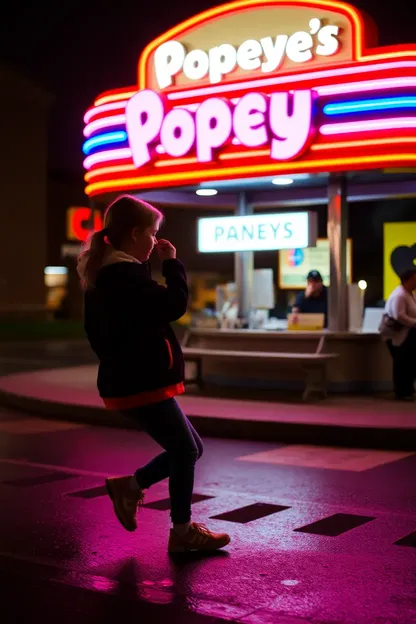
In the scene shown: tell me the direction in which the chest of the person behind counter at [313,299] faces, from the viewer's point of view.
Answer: toward the camera

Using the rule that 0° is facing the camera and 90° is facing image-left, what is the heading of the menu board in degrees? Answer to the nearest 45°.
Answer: approximately 0°

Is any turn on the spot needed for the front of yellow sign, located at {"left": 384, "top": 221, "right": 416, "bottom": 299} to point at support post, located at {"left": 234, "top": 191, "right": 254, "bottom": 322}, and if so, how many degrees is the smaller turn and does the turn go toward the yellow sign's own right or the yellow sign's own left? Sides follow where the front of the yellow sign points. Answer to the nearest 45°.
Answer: approximately 45° to the yellow sign's own right

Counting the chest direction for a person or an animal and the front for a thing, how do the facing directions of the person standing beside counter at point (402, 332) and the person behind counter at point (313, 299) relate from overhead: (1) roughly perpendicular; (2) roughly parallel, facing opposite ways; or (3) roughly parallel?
roughly perpendicular

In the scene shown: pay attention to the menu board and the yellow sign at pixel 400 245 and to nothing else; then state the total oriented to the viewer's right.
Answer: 0

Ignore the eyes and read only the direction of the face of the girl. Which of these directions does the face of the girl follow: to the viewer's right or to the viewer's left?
to the viewer's right

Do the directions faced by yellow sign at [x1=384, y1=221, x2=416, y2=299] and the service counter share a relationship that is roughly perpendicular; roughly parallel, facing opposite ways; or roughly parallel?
roughly parallel

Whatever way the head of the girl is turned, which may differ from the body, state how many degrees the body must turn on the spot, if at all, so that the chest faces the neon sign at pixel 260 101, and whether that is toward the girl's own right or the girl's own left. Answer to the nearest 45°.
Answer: approximately 90° to the girl's own left

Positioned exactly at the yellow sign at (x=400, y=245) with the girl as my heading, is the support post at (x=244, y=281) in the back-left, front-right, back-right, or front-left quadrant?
front-right

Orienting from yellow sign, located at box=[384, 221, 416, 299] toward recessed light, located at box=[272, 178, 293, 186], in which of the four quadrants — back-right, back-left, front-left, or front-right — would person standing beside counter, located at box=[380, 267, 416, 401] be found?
front-left

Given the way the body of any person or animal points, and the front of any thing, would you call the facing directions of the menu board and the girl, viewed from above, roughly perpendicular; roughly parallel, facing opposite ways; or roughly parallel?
roughly perpendicular

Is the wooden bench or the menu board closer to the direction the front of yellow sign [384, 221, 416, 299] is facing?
the wooden bench
